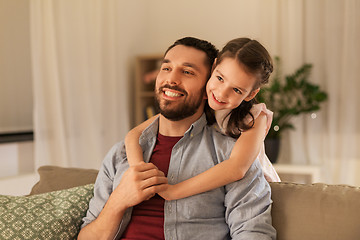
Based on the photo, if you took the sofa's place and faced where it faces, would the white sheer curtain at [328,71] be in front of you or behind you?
behind

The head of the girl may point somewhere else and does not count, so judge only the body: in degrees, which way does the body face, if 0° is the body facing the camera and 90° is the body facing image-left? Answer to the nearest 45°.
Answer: approximately 45°

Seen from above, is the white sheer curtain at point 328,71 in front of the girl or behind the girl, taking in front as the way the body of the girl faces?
behind

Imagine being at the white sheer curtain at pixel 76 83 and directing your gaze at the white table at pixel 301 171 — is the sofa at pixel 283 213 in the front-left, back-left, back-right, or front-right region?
front-right

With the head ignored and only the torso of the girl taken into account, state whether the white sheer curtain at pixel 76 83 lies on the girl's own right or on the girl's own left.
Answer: on the girl's own right

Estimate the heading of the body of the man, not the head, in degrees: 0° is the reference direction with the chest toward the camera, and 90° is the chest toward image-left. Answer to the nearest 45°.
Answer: approximately 45°

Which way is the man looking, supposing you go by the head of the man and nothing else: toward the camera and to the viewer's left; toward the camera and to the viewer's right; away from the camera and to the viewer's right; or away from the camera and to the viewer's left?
toward the camera and to the viewer's left

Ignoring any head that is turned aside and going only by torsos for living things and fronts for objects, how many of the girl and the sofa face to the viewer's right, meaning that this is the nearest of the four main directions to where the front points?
0

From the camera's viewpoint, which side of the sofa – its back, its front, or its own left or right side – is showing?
front

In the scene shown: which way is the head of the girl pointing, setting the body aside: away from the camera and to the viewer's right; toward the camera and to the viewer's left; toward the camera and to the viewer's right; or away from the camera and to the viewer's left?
toward the camera and to the viewer's left

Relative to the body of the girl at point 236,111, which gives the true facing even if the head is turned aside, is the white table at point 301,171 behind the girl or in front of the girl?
behind

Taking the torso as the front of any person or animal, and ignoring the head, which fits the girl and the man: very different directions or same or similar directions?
same or similar directions

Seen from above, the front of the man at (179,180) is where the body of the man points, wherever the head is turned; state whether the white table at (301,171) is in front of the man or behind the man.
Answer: behind
